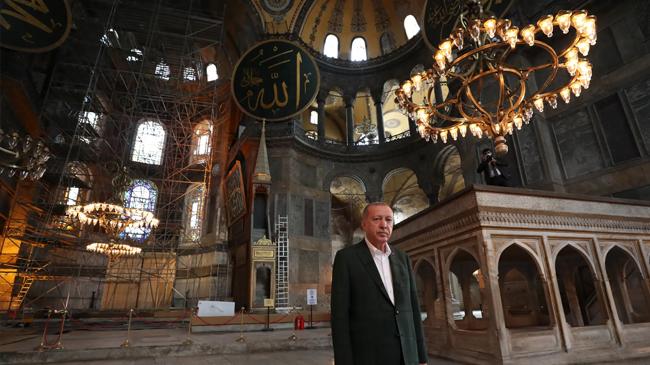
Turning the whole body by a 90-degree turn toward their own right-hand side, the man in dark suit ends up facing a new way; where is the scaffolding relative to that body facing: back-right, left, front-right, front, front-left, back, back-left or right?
right

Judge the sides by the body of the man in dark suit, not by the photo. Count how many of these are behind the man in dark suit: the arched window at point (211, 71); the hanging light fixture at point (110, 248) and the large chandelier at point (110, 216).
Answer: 3

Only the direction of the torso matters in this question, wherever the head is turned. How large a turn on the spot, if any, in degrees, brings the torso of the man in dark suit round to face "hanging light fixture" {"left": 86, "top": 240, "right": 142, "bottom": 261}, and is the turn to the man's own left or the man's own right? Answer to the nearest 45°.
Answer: approximately 180°

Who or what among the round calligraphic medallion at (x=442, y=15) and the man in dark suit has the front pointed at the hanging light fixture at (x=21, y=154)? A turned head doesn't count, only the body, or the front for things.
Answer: the round calligraphic medallion

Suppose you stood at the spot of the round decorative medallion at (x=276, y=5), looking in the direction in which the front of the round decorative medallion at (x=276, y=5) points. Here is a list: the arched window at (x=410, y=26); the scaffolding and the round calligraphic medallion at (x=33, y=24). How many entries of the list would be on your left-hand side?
1

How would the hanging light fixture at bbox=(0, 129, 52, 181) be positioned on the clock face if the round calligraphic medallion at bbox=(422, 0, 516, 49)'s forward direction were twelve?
The hanging light fixture is roughly at 12 o'clock from the round calligraphic medallion.

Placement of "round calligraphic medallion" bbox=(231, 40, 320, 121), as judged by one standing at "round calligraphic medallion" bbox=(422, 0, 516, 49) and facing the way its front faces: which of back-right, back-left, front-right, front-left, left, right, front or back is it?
front-right

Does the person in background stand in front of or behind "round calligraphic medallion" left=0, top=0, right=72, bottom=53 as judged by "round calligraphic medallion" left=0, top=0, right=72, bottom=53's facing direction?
in front

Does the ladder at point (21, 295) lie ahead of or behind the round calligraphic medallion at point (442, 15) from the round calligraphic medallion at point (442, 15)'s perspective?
ahead

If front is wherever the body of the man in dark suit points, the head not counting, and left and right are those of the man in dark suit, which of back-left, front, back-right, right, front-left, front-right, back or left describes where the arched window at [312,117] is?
back-left

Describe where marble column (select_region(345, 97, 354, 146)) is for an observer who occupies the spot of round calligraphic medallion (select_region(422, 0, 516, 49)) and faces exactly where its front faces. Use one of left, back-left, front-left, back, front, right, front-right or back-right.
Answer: right

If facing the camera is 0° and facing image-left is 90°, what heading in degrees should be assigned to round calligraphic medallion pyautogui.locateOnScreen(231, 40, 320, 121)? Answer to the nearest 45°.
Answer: approximately 0°
